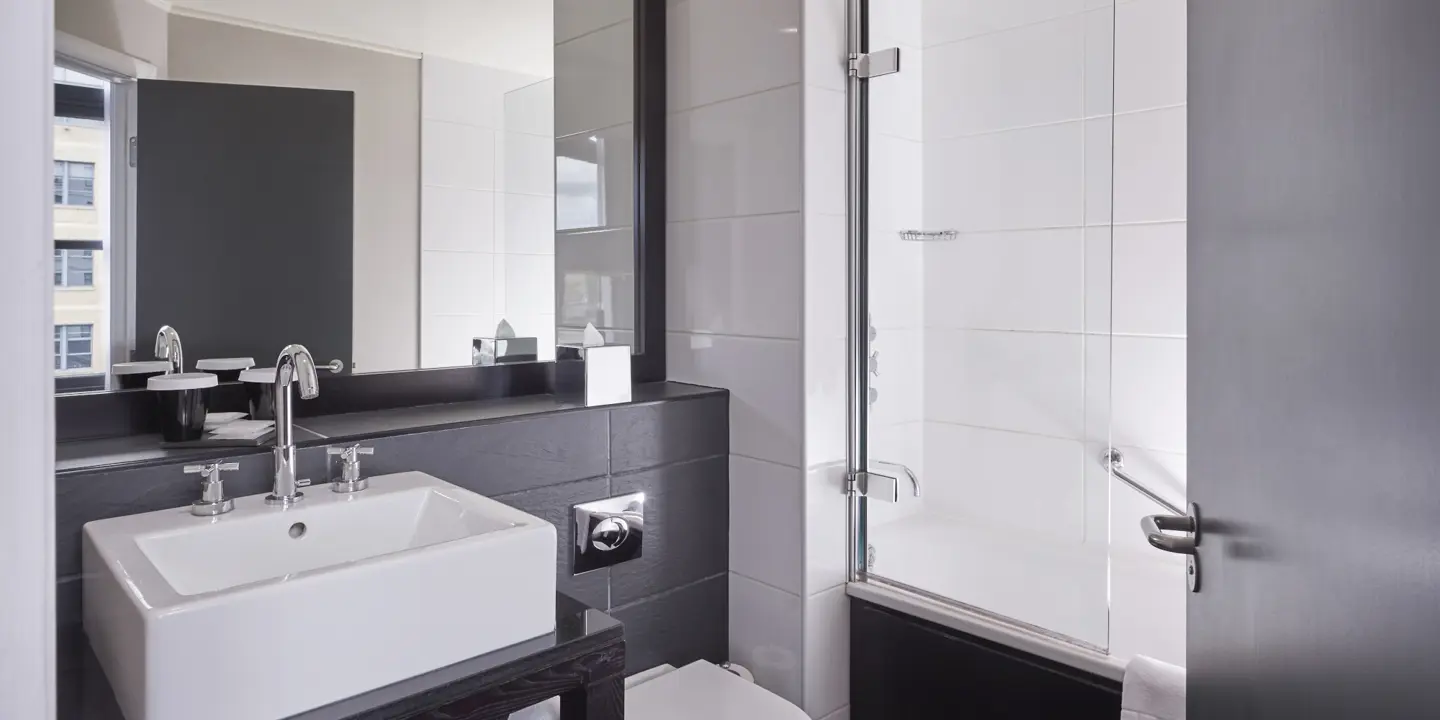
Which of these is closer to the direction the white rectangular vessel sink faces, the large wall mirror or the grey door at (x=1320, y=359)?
the grey door

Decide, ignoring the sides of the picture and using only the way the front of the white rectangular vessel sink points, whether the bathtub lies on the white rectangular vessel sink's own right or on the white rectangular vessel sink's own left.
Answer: on the white rectangular vessel sink's own left

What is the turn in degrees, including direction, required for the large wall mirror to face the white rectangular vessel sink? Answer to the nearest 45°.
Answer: approximately 45° to its right

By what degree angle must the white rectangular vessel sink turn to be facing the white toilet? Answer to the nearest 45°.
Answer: approximately 90° to its left

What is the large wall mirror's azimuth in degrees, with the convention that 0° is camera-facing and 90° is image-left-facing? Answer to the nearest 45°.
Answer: approximately 315°

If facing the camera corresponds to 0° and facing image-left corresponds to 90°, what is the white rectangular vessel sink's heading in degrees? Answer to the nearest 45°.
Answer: approximately 315°
